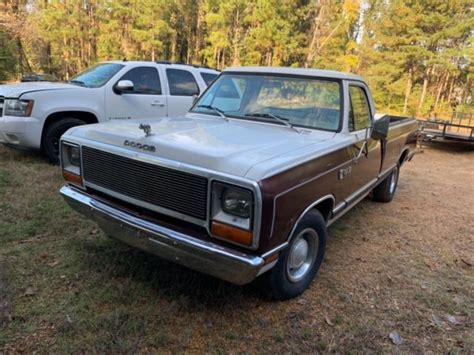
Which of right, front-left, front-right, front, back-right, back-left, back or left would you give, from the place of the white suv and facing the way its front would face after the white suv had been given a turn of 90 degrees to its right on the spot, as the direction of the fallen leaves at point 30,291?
back-left

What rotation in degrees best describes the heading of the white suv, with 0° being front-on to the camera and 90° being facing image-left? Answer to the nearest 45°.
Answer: approximately 45°

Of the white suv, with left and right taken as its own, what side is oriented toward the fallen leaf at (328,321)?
left

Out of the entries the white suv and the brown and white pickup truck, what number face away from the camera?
0

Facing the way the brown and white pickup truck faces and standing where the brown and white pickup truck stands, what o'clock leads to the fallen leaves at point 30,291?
The fallen leaves is roughly at 1 o'clock from the brown and white pickup truck.

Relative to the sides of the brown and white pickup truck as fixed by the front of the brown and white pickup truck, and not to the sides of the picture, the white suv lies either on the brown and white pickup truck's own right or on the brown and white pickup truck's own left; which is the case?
on the brown and white pickup truck's own right

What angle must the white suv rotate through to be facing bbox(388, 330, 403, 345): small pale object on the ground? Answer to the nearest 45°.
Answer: approximately 90° to its left

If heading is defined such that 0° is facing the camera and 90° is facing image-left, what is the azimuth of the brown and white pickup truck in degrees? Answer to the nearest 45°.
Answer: approximately 45°
